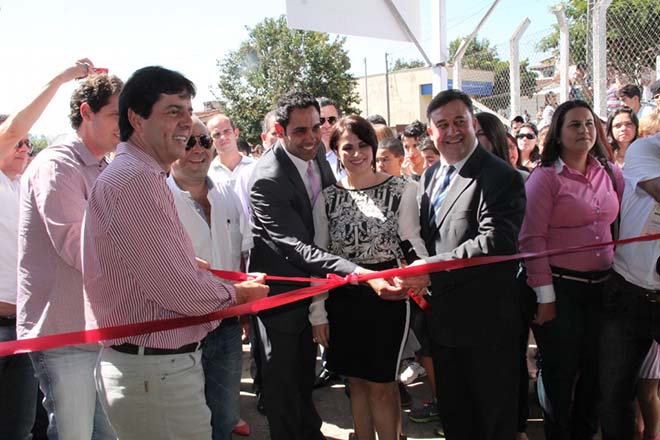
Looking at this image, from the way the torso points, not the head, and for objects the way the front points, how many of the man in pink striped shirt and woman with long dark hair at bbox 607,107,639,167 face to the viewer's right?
1

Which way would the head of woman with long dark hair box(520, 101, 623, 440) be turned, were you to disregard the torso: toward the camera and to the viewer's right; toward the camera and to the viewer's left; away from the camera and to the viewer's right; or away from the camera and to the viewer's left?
toward the camera and to the viewer's right

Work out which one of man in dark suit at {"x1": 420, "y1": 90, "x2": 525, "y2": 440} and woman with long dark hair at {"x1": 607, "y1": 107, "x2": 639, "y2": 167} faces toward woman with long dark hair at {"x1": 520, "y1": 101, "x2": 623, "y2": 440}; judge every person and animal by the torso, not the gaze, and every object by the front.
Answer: woman with long dark hair at {"x1": 607, "y1": 107, "x2": 639, "y2": 167}

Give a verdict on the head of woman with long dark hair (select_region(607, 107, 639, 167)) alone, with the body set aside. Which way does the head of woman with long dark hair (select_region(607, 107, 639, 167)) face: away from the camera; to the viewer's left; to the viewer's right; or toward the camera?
toward the camera

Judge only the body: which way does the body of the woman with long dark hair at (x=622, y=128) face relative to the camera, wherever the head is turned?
toward the camera

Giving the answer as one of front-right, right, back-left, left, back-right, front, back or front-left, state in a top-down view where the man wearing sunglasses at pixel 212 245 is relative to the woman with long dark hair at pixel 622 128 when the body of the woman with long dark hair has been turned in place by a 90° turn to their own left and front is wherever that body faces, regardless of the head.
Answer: back-right

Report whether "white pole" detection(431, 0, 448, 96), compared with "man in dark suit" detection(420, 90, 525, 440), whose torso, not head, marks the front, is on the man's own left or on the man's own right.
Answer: on the man's own right

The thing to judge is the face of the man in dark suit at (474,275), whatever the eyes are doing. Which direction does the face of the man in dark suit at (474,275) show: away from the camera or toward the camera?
toward the camera

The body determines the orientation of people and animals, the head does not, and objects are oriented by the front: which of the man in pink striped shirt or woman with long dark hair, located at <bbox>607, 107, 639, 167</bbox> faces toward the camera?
the woman with long dark hair

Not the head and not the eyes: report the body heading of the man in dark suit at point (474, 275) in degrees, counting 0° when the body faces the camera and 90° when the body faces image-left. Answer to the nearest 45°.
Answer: approximately 45°

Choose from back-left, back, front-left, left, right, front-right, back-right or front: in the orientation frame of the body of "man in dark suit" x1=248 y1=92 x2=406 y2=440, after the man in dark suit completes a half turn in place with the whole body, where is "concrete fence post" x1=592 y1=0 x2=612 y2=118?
right

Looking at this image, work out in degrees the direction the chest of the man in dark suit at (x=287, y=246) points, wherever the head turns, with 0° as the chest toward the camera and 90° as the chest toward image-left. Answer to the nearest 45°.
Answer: approximately 315°
